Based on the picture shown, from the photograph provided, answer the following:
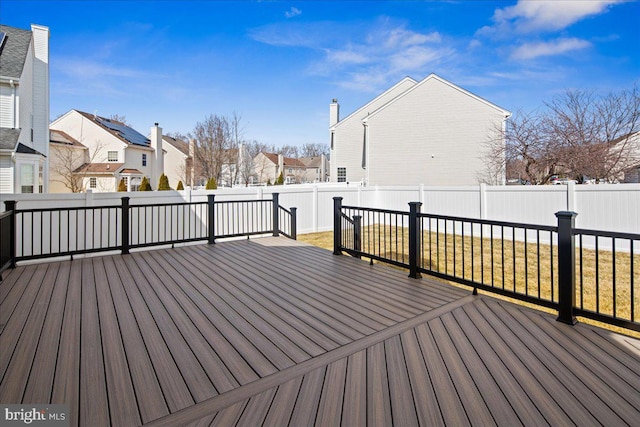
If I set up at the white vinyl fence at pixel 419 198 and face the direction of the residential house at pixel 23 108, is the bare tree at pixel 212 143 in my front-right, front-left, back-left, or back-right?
front-right
